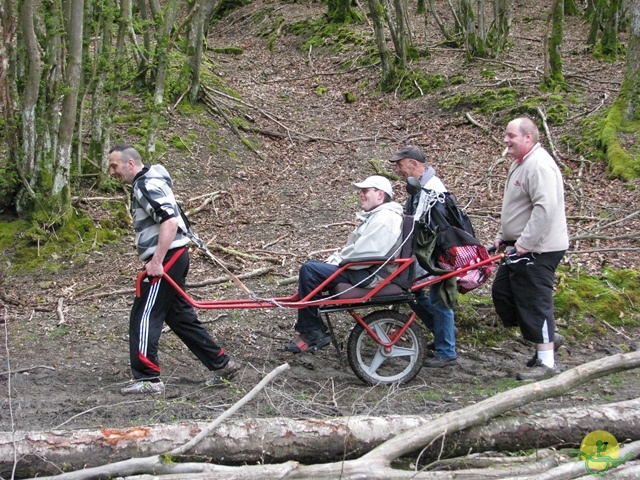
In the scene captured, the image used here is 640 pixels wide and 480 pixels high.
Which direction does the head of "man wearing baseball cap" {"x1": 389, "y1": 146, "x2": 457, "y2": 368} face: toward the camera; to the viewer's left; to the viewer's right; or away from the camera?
to the viewer's left

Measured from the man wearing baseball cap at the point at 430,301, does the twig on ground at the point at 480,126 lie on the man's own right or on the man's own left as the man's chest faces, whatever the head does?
on the man's own right

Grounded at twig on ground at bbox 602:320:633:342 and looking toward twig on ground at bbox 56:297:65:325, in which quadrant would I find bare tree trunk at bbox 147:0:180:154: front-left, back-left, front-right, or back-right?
front-right

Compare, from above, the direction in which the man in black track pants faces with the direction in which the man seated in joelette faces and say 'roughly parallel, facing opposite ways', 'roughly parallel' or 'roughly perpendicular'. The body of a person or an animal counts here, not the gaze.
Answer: roughly parallel

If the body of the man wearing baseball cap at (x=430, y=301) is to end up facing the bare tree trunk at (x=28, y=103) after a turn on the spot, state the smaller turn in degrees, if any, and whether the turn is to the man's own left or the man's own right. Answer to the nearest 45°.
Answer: approximately 45° to the man's own right

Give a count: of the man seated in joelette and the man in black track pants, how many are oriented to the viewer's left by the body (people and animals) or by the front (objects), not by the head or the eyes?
2

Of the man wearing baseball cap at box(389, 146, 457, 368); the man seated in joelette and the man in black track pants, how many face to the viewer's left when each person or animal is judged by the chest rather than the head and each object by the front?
3

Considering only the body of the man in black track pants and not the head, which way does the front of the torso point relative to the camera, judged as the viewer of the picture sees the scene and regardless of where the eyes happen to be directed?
to the viewer's left

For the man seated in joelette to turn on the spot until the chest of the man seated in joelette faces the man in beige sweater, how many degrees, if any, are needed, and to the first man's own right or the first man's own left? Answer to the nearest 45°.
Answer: approximately 180°

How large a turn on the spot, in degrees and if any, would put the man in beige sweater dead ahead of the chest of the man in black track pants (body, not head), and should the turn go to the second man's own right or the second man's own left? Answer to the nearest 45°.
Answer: approximately 180°

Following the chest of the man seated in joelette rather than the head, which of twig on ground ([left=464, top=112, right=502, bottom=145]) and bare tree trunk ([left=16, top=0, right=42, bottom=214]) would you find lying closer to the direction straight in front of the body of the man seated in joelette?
the bare tree trunk

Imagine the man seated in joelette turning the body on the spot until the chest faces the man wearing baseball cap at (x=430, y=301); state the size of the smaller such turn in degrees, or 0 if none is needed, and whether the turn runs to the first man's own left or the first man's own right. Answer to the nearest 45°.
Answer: approximately 135° to the first man's own right

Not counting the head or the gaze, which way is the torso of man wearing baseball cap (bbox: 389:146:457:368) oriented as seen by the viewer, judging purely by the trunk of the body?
to the viewer's left

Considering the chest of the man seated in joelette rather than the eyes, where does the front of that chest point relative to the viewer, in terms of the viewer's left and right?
facing to the left of the viewer
